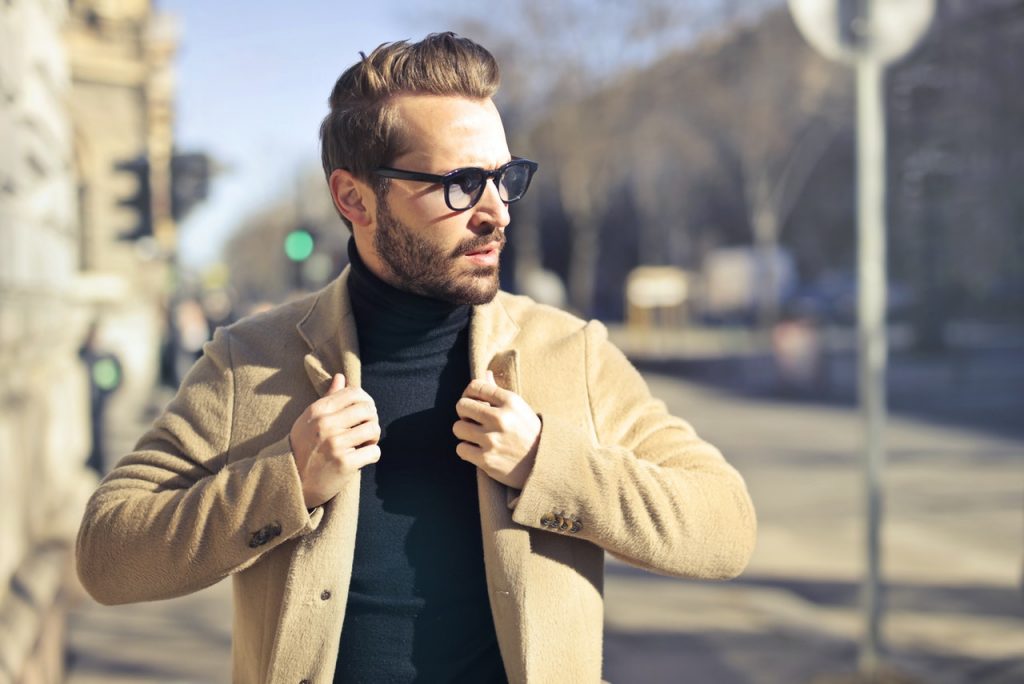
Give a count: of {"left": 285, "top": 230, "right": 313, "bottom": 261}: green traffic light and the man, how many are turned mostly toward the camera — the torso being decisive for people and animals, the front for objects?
2

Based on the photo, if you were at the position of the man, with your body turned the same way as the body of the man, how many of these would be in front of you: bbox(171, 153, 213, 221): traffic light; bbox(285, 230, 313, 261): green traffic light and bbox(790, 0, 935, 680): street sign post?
0

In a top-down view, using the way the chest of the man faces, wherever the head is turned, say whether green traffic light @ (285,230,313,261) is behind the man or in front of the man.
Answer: behind

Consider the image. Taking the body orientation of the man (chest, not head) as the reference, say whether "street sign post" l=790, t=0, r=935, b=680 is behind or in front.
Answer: behind

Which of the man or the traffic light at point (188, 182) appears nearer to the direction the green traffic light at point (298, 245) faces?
the man

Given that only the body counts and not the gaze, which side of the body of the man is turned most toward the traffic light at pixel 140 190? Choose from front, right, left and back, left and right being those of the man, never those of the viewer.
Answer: back

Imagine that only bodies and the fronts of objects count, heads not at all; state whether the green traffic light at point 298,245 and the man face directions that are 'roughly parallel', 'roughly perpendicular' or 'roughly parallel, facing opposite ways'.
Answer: roughly parallel

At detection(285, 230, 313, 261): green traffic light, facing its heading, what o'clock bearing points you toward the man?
The man is roughly at 12 o'clock from the green traffic light.

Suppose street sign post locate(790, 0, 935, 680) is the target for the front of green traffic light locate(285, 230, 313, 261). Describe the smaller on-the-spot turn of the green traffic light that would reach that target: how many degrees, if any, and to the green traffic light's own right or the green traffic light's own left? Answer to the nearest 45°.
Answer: approximately 45° to the green traffic light's own left

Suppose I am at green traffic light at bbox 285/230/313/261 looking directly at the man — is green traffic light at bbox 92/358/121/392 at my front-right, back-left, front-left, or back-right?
front-right

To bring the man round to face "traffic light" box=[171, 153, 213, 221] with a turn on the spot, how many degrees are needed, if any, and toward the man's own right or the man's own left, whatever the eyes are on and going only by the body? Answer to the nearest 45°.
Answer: approximately 180°

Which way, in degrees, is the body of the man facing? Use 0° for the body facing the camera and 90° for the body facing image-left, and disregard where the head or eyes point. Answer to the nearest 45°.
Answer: approximately 0°

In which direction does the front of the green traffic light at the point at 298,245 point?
toward the camera

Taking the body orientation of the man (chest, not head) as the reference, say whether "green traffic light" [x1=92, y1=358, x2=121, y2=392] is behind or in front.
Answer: behind

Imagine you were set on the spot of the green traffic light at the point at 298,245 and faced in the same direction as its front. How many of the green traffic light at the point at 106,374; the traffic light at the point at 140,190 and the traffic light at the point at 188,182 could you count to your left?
0
